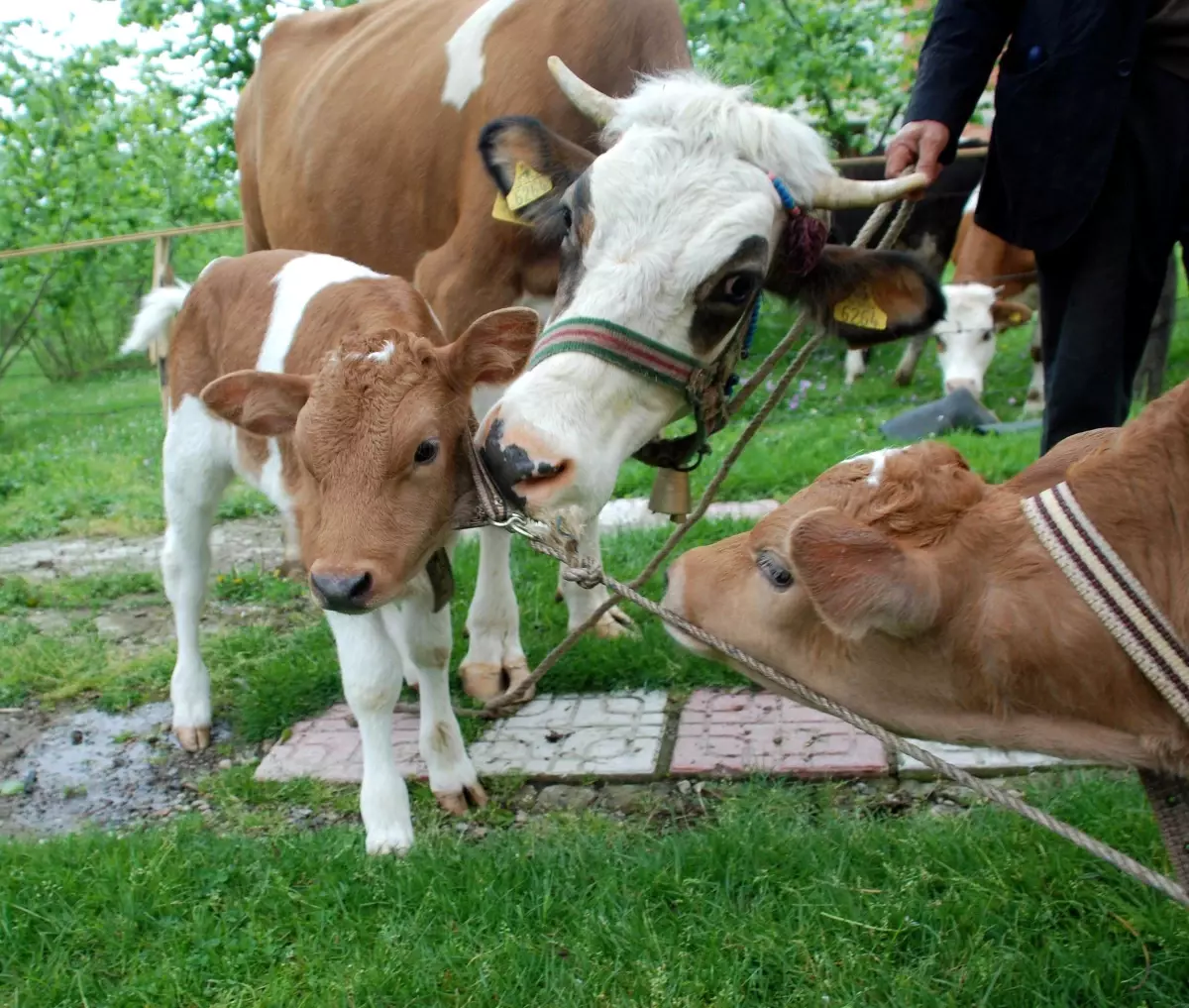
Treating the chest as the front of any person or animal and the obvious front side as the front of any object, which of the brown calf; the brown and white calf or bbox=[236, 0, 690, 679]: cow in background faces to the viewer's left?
the brown calf

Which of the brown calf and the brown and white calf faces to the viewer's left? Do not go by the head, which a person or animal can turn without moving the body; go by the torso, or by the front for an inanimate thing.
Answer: the brown calf

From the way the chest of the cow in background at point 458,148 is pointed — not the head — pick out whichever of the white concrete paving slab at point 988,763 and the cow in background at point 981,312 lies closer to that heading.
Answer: the white concrete paving slab

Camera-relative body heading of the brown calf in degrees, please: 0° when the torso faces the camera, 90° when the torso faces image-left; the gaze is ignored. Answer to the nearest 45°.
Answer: approximately 90°

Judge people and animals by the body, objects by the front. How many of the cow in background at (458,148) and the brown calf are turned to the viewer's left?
1

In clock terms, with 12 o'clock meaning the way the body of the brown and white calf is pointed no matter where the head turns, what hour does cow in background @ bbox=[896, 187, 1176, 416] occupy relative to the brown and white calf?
The cow in background is roughly at 9 o'clock from the brown and white calf.

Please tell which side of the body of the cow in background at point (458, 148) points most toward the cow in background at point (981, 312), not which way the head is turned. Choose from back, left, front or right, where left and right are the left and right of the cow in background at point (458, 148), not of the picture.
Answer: left

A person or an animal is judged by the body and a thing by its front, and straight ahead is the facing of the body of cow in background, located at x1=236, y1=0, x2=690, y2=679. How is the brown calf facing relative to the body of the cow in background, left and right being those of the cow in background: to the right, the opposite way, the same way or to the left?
the opposite way

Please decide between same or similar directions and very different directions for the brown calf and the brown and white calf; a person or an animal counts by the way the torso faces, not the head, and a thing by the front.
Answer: very different directions
